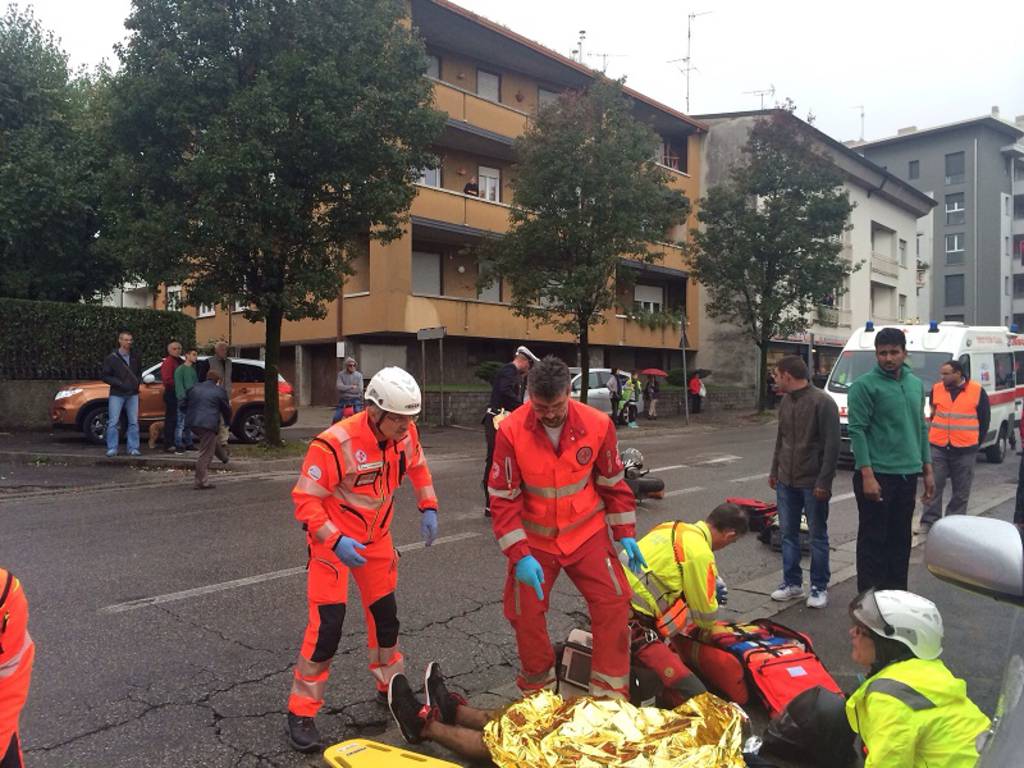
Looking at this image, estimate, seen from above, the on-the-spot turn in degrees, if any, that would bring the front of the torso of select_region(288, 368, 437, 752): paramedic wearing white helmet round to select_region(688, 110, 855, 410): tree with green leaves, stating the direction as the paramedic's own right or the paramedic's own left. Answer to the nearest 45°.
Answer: approximately 90° to the paramedic's own left

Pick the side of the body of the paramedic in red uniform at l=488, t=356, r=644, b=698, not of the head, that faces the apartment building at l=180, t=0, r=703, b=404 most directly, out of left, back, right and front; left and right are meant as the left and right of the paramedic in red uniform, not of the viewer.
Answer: back

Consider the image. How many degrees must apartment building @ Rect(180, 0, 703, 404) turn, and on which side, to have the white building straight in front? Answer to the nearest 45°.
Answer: approximately 90° to its left

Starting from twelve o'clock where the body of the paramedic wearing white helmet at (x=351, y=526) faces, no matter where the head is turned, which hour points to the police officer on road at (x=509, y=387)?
The police officer on road is roughly at 8 o'clock from the paramedic wearing white helmet.

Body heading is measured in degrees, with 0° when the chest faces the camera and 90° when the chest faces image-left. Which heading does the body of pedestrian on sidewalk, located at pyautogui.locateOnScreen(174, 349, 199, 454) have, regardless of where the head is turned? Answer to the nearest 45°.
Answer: approximately 315°
